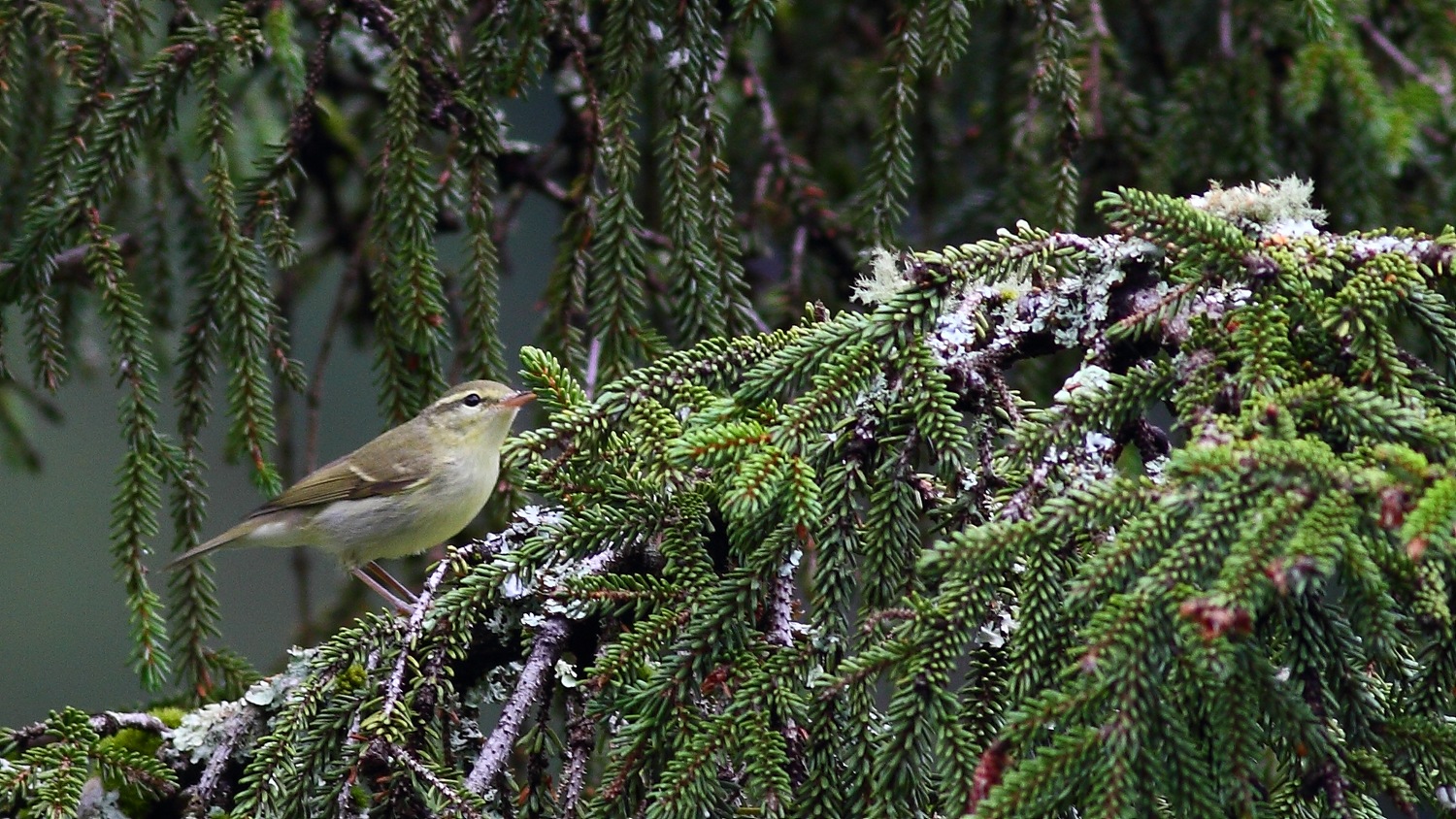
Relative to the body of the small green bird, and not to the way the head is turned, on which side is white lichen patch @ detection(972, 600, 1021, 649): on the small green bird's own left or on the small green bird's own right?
on the small green bird's own right

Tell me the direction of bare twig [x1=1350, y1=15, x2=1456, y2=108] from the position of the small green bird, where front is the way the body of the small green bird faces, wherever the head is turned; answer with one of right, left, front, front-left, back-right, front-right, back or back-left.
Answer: front

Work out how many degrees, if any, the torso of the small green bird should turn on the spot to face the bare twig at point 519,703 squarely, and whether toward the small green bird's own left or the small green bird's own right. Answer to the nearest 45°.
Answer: approximately 90° to the small green bird's own right

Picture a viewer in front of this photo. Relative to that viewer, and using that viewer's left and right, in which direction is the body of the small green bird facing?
facing to the right of the viewer
